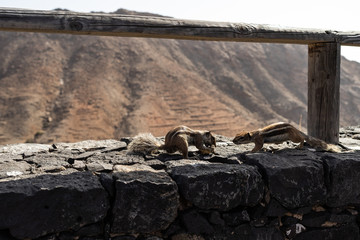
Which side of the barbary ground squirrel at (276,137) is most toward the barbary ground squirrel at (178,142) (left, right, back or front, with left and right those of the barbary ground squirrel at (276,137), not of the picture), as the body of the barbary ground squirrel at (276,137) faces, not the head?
front

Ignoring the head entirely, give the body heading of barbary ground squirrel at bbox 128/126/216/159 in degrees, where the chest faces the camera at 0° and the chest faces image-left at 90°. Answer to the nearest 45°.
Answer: approximately 270°

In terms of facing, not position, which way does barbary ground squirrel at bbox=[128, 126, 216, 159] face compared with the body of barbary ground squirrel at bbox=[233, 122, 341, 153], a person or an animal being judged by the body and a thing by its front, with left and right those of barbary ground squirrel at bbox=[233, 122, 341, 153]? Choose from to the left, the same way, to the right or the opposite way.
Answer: the opposite way

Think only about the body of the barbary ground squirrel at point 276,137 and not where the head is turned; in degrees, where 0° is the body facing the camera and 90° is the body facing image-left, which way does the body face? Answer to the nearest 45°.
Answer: approximately 90°

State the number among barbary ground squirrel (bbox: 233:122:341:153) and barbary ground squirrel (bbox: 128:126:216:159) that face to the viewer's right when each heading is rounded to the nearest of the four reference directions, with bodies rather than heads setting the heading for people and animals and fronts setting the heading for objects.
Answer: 1
